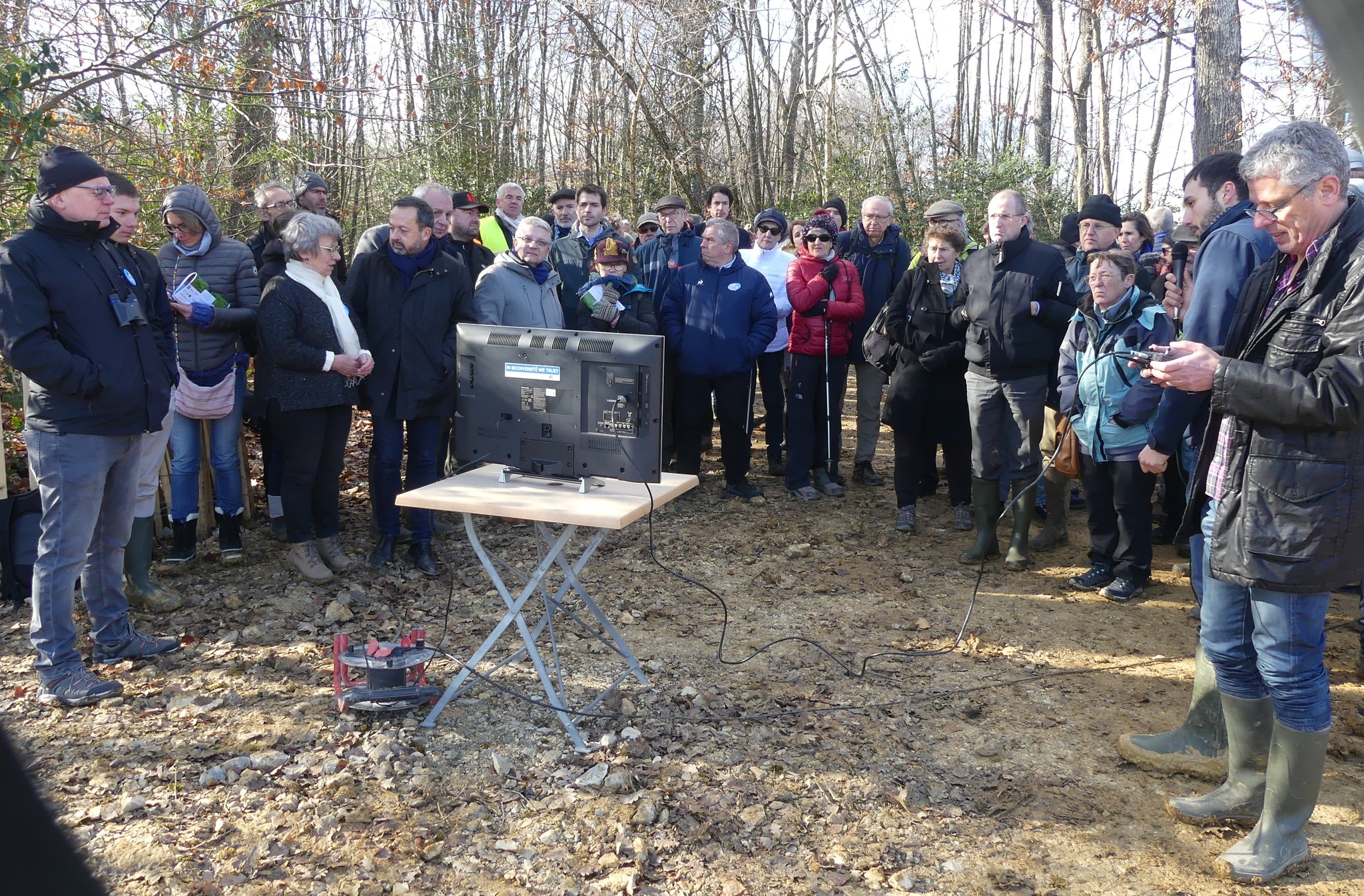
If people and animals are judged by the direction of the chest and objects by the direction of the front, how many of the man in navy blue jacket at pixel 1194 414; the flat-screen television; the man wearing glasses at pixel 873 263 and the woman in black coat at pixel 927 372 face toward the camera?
2

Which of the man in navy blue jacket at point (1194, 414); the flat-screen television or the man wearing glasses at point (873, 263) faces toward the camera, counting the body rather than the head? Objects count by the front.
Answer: the man wearing glasses

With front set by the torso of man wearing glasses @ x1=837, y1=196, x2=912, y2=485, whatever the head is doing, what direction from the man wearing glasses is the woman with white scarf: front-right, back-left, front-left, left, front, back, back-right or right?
front-right

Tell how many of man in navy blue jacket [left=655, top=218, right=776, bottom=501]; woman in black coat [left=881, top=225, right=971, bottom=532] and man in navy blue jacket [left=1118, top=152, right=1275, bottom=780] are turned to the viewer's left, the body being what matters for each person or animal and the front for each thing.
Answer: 1

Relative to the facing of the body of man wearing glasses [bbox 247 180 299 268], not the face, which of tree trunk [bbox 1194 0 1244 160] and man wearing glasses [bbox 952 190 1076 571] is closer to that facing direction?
the man wearing glasses

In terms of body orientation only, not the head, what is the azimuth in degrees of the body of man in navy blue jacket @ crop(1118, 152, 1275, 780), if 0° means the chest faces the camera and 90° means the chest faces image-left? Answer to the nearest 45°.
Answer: approximately 90°

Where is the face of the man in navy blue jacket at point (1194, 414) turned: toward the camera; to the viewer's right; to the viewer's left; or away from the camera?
to the viewer's left

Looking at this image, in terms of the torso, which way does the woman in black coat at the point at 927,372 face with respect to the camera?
toward the camera

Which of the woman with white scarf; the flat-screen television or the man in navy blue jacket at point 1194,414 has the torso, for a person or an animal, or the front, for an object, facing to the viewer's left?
the man in navy blue jacket

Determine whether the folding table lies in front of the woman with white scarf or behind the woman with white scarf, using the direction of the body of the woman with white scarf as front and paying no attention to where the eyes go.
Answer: in front

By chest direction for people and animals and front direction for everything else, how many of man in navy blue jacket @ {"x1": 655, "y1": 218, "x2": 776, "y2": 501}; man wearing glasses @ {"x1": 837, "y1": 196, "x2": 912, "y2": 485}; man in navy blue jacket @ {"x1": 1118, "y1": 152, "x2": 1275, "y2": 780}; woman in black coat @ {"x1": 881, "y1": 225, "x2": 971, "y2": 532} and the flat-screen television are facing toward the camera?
3

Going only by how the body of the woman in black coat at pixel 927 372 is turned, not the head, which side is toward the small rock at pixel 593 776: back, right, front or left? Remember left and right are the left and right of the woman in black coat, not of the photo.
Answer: front

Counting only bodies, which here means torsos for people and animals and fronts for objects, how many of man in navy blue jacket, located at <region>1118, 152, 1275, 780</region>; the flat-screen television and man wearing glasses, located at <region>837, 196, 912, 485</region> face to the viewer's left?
1

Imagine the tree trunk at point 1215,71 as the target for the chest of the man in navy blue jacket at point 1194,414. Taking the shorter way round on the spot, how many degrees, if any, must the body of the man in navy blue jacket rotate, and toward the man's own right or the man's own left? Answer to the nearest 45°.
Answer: approximately 90° to the man's own right

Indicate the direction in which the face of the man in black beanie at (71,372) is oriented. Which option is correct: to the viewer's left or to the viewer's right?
to the viewer's right

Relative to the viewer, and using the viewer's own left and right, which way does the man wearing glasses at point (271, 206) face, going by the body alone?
facing the viewer and to the right of the viewer

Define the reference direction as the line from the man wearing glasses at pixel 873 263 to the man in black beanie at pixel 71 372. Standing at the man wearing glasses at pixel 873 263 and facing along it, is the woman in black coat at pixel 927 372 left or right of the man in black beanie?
left

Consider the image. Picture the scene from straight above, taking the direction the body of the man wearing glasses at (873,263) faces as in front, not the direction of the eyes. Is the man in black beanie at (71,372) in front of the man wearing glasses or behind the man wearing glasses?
in front
